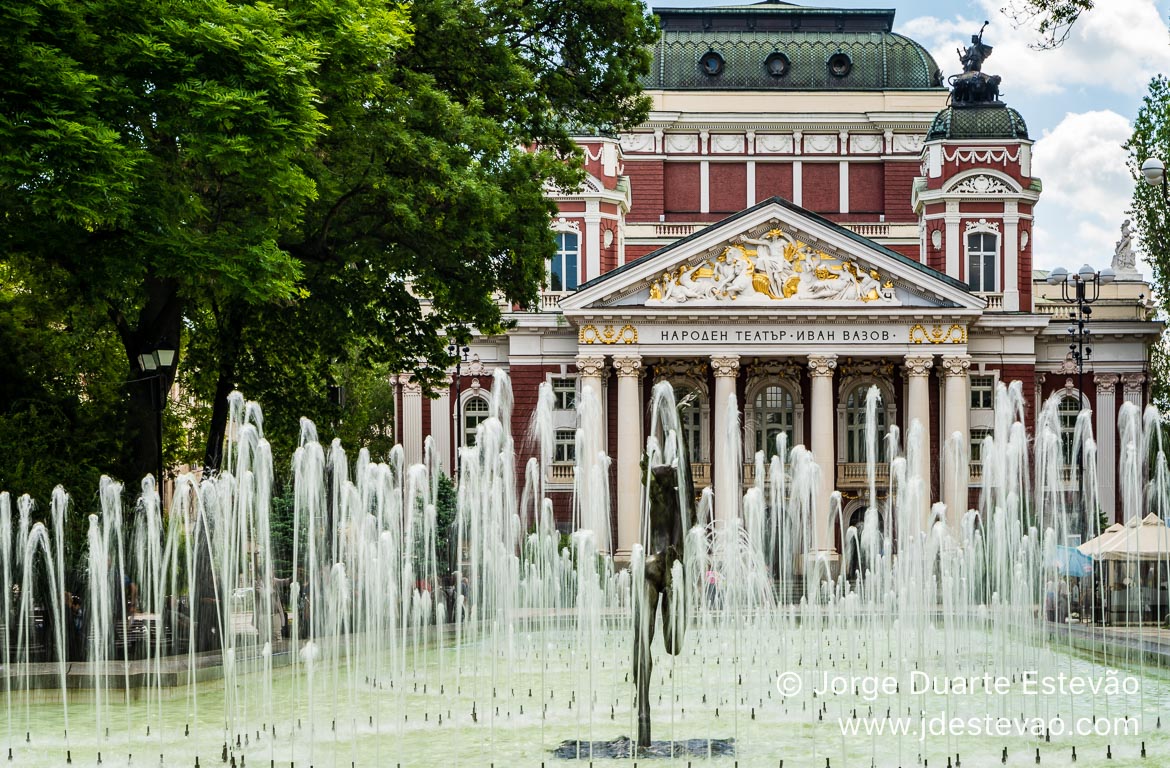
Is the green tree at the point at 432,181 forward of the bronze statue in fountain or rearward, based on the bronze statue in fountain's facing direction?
rearward

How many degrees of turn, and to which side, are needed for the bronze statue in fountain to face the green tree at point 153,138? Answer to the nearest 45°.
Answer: approximately 135° to its right

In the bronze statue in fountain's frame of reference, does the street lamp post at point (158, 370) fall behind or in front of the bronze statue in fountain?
behind

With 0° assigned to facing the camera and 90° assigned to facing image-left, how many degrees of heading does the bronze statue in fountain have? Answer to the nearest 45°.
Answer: approximately 0°
